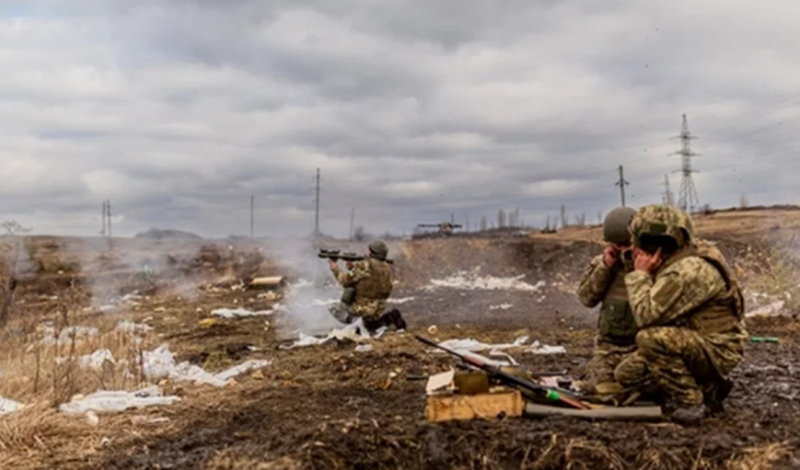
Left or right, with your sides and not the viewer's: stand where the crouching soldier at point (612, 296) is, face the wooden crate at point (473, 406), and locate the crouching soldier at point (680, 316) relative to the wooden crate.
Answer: left

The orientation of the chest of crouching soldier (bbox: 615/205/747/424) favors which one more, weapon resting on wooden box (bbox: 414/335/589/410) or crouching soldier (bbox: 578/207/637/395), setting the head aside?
the weapon resting on wooden box

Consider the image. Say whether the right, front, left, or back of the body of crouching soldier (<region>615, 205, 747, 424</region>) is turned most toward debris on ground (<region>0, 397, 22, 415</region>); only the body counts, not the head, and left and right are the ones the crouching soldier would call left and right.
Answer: front

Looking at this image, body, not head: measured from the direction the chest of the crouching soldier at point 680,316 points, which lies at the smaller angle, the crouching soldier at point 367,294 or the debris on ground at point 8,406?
the debris on ground

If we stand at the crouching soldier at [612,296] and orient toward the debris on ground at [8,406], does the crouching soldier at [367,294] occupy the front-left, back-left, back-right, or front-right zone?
front-right

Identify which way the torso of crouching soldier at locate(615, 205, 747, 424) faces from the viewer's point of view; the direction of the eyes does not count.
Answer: to the viewer's left

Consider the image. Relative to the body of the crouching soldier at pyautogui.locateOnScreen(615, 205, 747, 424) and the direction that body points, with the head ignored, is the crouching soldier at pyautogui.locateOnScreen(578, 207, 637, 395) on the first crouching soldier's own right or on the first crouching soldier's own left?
on the first crouching soldier's own right

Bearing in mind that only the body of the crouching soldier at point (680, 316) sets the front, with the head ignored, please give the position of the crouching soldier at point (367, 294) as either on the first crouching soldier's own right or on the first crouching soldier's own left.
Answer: on the first crouching soldier's own right
